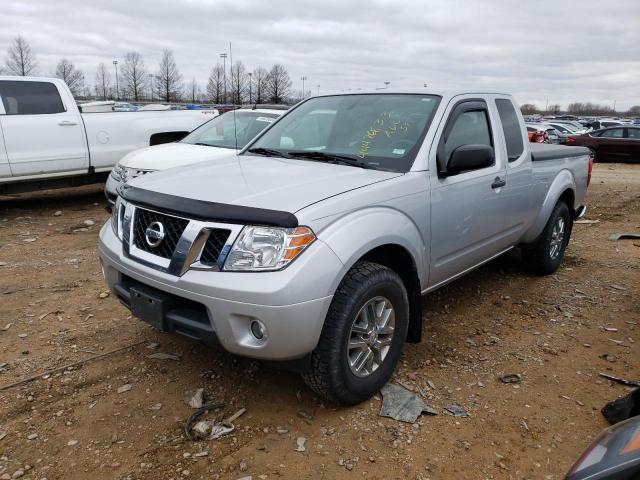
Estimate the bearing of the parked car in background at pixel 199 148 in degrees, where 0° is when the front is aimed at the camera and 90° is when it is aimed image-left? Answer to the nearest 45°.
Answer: approximately 45°

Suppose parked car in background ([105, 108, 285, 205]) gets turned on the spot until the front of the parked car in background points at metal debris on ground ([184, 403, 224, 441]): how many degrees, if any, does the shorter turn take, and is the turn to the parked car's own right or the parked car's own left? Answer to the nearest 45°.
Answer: approximately 45° to the parked car's own left

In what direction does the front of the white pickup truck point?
to the viewer's left

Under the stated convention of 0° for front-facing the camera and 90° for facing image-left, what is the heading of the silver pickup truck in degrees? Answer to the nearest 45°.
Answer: approximately 45°

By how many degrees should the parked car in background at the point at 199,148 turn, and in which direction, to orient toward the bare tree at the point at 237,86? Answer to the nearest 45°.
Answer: approximately 135° to its right

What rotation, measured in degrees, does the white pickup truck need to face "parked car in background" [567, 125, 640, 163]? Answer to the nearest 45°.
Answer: approximately 180°

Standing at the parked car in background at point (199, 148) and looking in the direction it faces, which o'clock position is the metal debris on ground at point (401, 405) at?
The metal debris on ground is roughly at 10 o'clock from the parked car in background.

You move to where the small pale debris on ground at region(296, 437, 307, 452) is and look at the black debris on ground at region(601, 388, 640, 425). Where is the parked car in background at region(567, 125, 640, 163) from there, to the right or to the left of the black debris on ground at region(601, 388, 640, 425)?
left

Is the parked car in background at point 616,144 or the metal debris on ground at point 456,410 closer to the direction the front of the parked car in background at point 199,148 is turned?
the metal debris on ground

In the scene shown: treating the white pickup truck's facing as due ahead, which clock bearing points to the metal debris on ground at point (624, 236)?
The metal debris on ground is roughly at 7 o'clock from the white pickup truck.

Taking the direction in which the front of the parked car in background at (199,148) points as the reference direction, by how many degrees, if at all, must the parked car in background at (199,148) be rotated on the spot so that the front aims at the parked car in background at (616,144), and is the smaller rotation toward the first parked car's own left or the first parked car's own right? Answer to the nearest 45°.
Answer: approximately 180°
